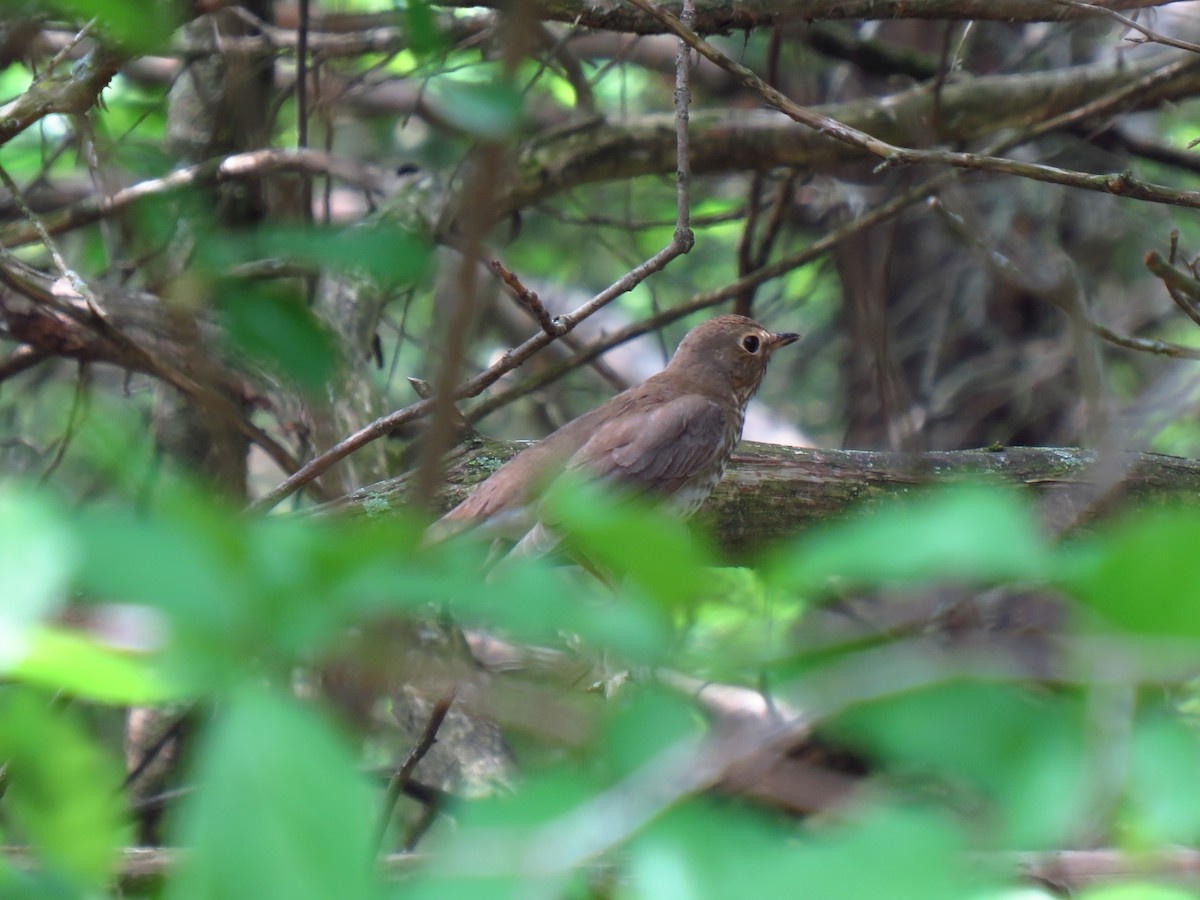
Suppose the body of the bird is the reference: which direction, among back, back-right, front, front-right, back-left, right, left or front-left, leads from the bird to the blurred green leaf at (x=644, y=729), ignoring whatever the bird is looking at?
right

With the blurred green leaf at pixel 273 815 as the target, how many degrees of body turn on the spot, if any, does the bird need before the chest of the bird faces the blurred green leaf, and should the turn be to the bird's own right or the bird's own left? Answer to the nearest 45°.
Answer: approximately 90° to the bird's own right

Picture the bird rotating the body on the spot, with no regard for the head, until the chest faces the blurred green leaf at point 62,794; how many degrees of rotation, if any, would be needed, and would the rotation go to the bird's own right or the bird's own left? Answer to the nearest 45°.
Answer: approximately 90° to the bird's own right

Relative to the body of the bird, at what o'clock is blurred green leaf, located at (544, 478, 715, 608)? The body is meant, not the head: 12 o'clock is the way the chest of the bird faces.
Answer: The blurred green leaf is roughly at 3 o'clock from the bird.

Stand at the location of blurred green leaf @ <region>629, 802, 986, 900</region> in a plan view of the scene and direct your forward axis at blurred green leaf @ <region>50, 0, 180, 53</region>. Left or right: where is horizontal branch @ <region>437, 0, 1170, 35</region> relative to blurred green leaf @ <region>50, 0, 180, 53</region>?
right

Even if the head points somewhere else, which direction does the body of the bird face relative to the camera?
to the viewer's right

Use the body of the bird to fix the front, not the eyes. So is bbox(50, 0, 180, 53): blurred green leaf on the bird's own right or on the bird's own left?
on the bird's own right

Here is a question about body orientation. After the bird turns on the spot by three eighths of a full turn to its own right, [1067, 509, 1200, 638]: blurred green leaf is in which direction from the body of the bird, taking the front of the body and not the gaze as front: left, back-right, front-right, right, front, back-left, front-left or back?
front-left
